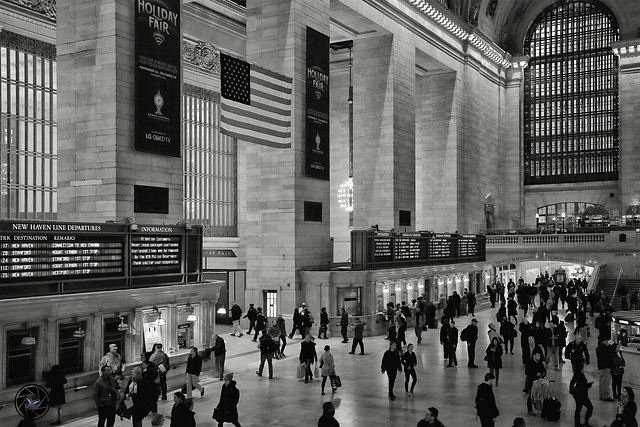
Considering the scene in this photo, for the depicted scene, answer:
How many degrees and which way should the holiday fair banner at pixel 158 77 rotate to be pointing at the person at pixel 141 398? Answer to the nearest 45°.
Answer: approximately 45° to its right

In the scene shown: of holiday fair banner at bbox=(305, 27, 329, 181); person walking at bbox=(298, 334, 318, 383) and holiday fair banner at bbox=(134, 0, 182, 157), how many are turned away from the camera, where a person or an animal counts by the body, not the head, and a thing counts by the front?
0

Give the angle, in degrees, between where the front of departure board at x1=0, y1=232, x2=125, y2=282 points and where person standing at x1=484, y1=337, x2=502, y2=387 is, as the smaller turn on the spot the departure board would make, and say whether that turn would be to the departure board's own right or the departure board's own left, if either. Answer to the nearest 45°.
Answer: approximately 45° to the departure board's own left

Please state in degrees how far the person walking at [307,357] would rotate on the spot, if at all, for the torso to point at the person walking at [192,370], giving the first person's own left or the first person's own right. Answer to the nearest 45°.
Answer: approximately 45° to the first person's own right

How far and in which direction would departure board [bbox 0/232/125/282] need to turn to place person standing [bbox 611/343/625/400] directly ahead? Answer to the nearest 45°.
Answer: approximately 45° to its left

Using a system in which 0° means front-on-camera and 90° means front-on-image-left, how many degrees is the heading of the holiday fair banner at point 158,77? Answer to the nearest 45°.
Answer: approximately 315°

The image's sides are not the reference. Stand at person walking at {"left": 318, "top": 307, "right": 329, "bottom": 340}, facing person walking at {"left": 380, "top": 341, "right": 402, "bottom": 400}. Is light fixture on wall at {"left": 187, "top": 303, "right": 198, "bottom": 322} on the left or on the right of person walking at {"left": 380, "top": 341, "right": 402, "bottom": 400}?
right

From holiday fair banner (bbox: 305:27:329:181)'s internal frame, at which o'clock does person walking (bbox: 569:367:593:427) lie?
The person walking is roughly at 1 o'clock from the holiday fair banner.

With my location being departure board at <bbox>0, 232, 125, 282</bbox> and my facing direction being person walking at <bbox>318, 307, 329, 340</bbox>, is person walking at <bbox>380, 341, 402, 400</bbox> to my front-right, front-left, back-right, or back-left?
front-right

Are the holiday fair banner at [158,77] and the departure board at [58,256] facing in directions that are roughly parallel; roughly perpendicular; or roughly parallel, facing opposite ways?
roughly parallel

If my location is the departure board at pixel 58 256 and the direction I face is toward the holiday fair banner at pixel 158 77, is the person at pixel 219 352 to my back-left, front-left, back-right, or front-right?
front-right

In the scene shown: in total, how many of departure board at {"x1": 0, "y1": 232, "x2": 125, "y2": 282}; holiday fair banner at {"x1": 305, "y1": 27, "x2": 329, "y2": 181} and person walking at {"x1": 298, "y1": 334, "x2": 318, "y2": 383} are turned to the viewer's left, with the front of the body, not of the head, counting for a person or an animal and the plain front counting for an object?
0

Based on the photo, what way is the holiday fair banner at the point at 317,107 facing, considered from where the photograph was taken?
facing the viewer and to the right of the viewer
